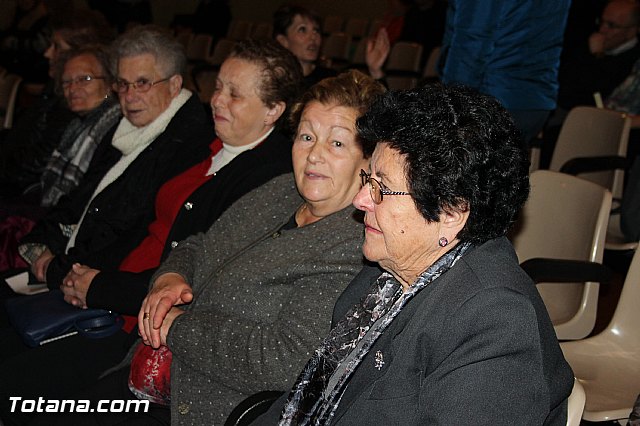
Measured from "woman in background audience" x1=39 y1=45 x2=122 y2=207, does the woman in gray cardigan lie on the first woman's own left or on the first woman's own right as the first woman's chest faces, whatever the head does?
on the first woman's own left

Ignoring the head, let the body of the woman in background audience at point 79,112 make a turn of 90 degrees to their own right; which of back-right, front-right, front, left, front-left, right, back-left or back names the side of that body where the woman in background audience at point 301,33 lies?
right

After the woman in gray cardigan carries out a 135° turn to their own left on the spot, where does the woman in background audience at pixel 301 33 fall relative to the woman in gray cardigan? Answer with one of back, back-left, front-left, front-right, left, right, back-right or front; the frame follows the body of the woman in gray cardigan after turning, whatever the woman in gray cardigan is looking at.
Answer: left

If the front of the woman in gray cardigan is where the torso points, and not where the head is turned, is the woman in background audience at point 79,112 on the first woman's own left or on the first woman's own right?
on the first woman's own right

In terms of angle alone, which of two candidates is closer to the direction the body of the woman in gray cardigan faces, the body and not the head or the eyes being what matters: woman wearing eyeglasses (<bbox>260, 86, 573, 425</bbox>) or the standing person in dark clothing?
the woman wearing eyeglasses

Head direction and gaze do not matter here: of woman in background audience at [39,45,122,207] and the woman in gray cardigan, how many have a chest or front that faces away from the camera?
0

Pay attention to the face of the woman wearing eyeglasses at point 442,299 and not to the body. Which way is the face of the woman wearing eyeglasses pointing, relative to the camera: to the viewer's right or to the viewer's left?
to the viewer's left

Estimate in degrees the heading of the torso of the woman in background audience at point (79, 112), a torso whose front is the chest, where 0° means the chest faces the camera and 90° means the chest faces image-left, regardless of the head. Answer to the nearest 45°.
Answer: approximately 45°

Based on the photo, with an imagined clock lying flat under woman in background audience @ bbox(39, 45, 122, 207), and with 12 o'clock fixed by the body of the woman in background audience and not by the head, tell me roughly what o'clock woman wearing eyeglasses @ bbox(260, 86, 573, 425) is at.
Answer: The woman wearing eyeglasses is roughly at 10 o'clock from the woman in background audience.

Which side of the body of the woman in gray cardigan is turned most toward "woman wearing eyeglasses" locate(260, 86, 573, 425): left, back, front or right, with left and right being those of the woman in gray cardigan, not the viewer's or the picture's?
left
